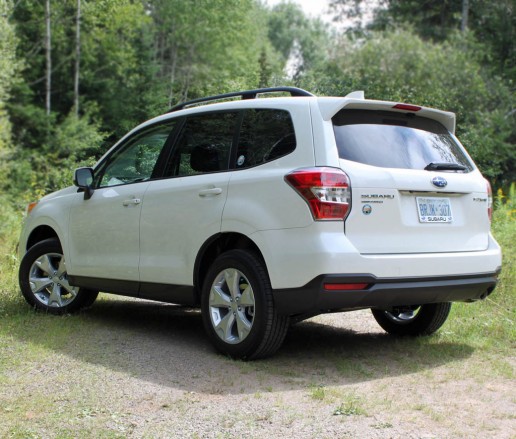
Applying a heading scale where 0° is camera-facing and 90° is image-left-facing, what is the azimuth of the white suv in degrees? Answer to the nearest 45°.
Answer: approximately 135°
